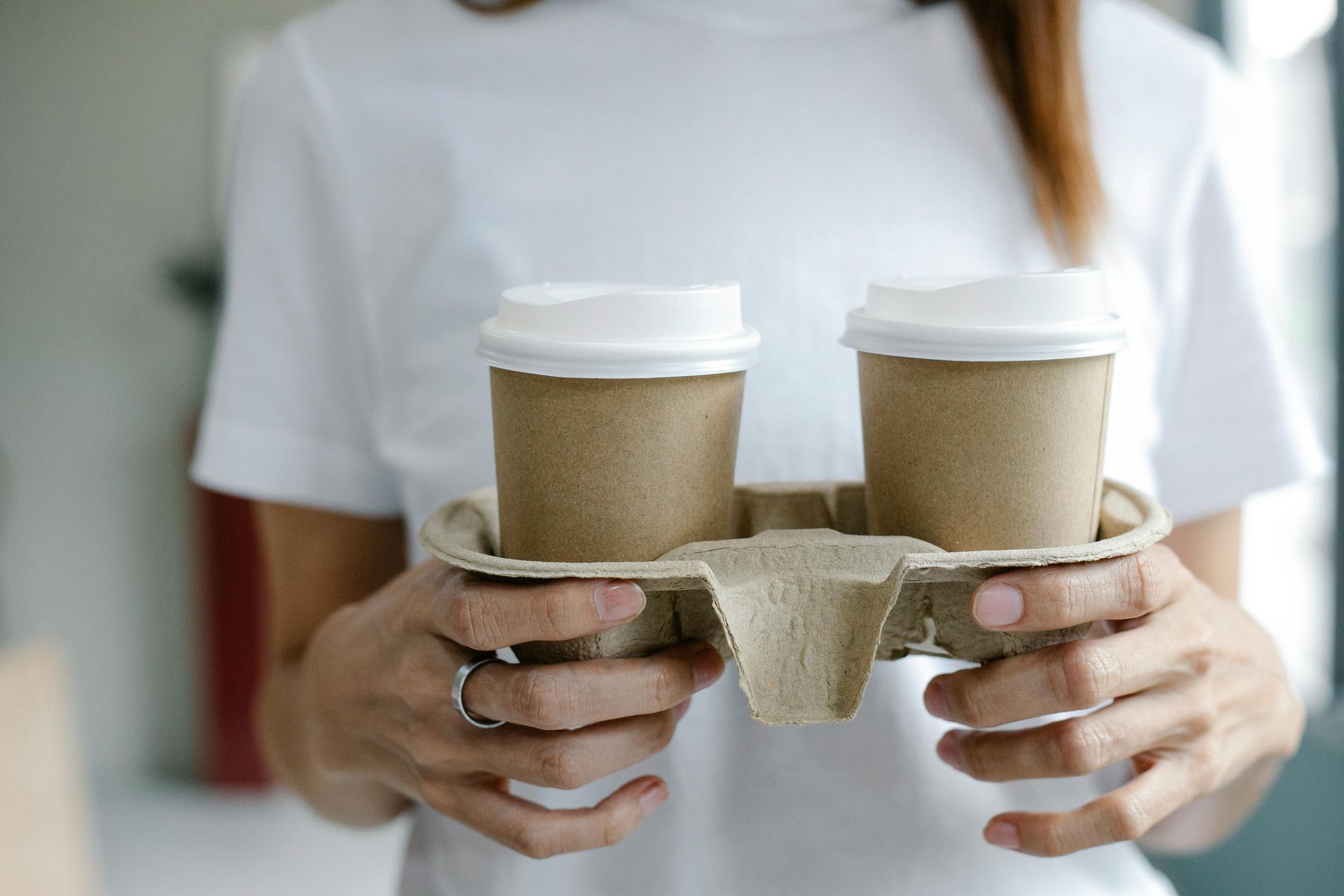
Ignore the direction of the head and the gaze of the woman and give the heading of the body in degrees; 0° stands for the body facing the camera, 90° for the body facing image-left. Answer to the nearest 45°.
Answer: approximately 0°

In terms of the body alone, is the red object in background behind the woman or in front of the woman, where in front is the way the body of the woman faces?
behind
